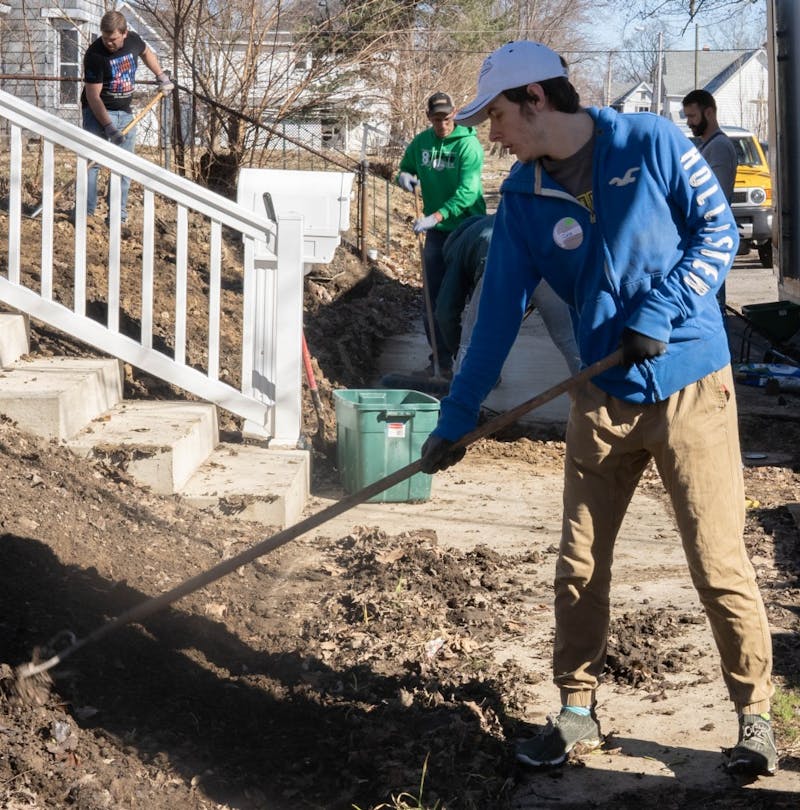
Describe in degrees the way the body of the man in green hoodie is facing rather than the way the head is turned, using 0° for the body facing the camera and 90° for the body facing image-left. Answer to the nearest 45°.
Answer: approximately 45°

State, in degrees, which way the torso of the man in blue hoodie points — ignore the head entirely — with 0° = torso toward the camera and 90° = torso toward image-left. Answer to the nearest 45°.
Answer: approximately 45°

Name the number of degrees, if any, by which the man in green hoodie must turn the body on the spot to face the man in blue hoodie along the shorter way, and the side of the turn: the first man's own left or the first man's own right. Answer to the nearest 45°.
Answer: approximately 45° to the first man's own left

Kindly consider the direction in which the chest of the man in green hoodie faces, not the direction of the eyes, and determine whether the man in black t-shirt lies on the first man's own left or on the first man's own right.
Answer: on the first man's own right

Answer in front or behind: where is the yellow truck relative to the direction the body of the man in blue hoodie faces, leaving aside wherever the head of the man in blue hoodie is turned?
behind
